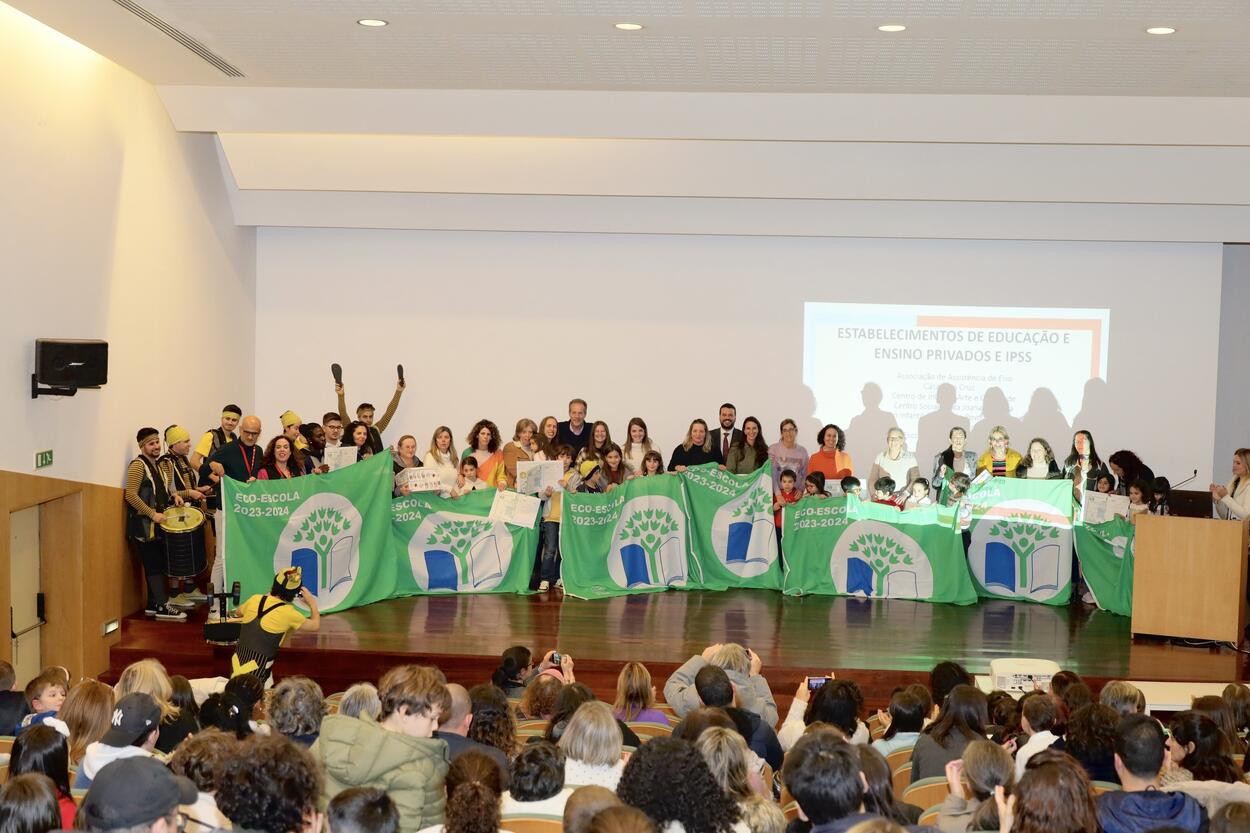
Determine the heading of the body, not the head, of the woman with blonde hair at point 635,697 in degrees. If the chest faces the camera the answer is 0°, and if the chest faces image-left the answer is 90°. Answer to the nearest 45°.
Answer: approximately 180°

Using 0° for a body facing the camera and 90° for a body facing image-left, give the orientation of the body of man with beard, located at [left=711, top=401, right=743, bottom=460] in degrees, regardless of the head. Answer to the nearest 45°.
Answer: approximately 0°

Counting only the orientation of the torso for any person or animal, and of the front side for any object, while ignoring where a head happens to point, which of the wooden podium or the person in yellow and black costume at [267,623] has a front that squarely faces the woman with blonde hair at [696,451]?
the person in yellow and black costume

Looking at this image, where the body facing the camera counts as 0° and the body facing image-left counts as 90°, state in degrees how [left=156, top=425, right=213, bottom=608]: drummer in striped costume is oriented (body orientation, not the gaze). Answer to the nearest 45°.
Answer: approximately 270°

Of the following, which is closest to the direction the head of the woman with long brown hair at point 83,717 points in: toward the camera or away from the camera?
away from the camera

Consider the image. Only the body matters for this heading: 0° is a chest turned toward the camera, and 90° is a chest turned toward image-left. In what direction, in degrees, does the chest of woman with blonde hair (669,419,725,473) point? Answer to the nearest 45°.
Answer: approximately 0°

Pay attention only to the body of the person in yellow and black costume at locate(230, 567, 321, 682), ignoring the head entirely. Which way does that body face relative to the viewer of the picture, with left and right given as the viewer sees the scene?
facing away from the viewer and to the right of the viewer

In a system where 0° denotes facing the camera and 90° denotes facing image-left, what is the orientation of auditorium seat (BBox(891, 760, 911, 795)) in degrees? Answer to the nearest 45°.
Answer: approximately 180°

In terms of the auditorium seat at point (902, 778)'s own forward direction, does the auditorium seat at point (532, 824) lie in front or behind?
behind

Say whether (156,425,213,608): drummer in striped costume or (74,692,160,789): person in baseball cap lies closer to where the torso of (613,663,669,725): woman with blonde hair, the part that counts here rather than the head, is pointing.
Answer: the drummer in striped costume
